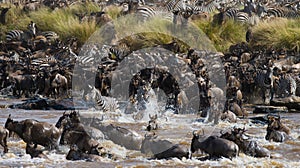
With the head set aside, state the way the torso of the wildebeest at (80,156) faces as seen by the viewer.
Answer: to the viewer's left

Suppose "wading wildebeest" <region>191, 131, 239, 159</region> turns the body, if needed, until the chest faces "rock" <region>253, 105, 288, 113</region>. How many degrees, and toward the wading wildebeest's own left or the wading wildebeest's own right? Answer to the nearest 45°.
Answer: approximately 90° to the wading wildebeest's own right

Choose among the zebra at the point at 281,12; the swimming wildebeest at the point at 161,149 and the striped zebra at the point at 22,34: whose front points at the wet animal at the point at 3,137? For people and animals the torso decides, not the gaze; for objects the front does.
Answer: the swimming wildebeest

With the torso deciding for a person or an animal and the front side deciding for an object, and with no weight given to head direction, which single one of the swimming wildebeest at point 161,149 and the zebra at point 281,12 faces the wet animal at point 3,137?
the swimming wildebeest

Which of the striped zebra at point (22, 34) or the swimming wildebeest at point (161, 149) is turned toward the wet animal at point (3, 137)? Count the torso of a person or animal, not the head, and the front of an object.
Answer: the swimming wildebeest

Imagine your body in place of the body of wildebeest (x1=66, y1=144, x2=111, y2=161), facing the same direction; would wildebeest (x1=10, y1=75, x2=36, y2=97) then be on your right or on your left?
on your right

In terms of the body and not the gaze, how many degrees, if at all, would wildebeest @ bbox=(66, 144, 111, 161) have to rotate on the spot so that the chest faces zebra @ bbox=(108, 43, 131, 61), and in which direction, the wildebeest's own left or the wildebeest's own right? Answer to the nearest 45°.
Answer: approximately 90° to the wildebeest's own right

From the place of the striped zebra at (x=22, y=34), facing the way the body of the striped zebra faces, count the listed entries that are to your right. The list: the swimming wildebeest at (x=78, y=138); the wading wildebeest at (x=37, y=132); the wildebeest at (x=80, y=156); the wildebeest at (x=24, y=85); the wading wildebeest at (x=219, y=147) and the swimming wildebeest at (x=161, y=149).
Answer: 6

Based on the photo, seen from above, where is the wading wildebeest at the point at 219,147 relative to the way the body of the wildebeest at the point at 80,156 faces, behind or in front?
behind

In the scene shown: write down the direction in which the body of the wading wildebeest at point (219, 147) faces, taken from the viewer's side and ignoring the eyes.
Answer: to the viewer's left
